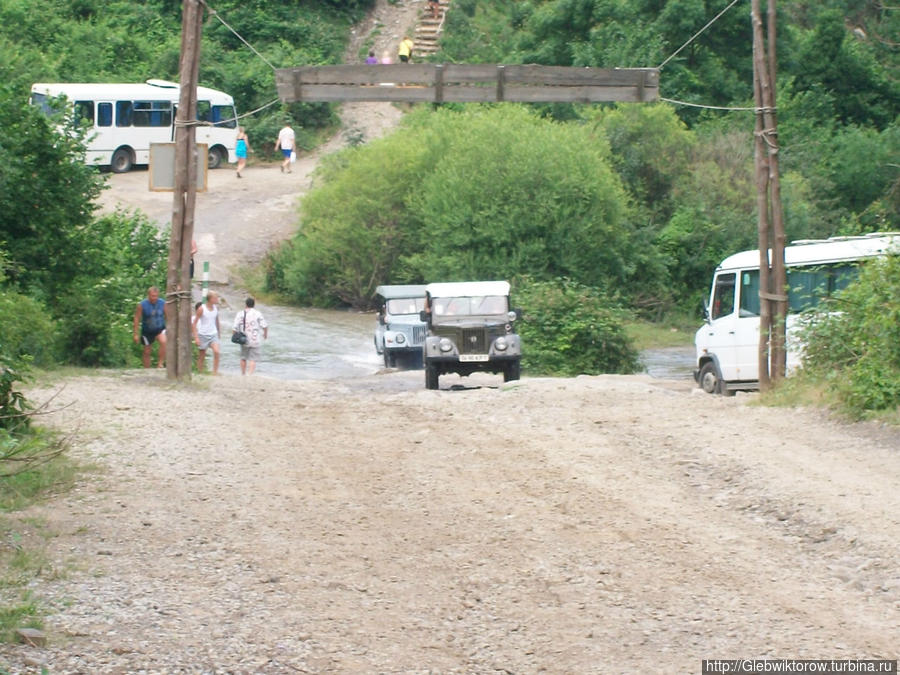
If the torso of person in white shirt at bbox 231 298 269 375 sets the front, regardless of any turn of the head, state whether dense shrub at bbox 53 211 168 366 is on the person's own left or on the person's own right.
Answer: on the person's own left

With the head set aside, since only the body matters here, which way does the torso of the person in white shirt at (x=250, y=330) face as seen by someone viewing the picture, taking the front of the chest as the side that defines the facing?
away from the camera

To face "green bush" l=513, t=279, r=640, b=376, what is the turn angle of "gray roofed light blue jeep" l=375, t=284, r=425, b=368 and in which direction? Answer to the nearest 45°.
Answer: approximately 90° to its left

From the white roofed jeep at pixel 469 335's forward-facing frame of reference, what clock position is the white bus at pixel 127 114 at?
The white bus is roughly at 5 o'clock from the white roofed jeep.

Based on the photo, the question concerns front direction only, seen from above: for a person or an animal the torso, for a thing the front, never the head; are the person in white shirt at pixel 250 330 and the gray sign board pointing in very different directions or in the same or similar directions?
very different directions

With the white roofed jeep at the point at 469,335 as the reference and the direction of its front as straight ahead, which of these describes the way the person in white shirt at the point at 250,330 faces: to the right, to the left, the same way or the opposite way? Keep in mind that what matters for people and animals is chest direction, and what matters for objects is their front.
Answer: the opposite way

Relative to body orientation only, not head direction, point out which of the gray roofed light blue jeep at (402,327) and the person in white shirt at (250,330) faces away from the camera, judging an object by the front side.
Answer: the person in white shirt

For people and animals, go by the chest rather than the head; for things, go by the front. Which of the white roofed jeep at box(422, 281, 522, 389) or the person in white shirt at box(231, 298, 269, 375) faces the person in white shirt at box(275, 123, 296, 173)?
the person in white shirt at box(231, 298, 269, 375)

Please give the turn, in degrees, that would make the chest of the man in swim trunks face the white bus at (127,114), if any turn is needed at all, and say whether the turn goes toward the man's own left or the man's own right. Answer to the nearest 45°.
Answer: approximately 180°
